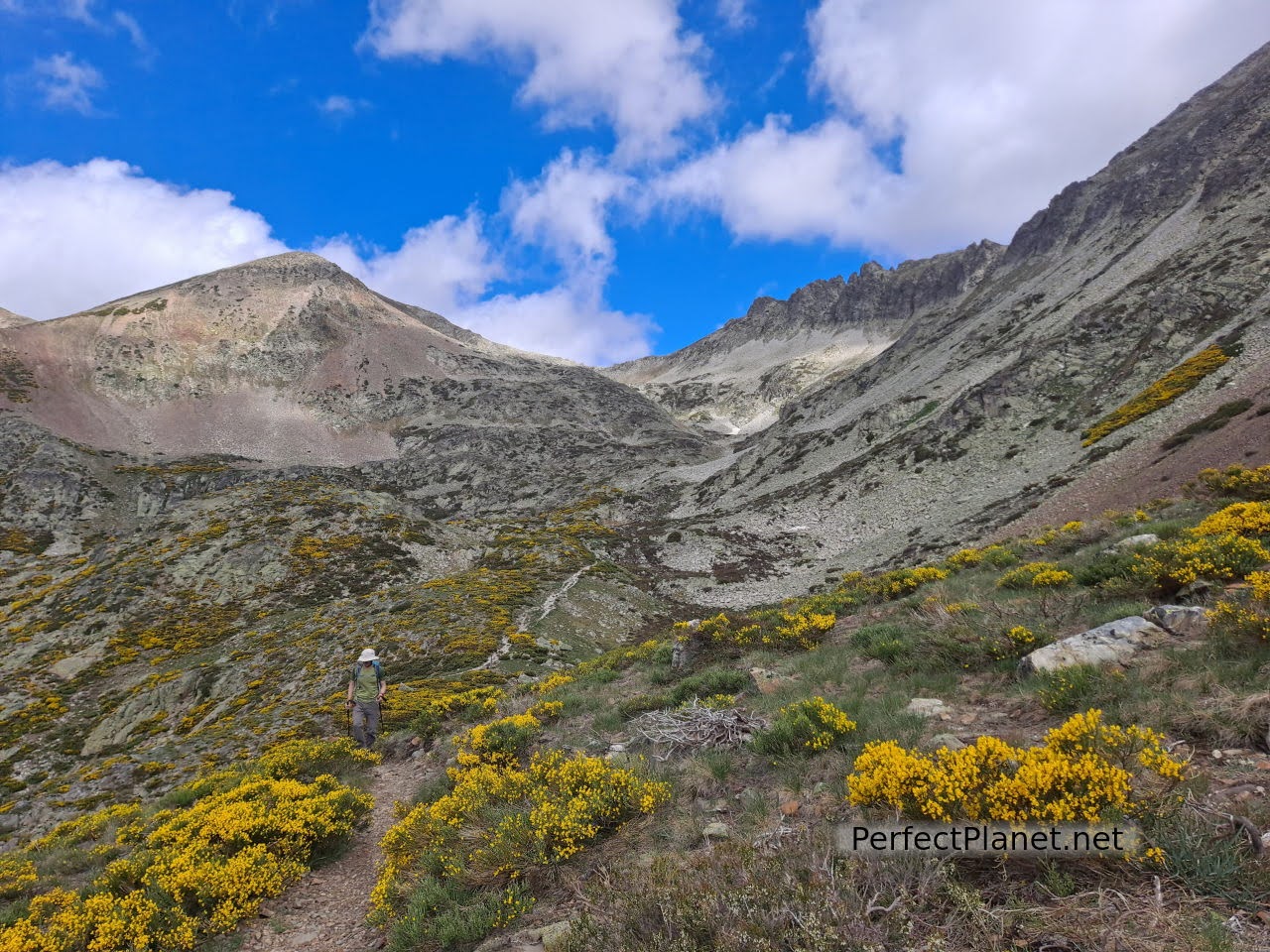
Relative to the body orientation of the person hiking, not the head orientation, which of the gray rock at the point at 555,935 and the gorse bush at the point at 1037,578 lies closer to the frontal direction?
the gray rock

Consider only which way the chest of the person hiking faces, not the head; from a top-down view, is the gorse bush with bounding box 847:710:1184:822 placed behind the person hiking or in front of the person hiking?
in front

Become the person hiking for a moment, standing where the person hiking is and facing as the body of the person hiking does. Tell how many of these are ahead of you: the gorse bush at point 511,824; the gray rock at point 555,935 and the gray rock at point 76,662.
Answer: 2

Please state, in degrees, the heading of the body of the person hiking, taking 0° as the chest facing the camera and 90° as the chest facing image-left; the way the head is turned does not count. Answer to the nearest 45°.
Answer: approximately 0°

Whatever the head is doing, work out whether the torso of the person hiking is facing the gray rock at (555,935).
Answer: yes

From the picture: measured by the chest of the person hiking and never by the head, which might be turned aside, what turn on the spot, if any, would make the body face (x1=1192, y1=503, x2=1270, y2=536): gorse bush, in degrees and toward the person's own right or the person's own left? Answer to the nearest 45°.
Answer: approximately 45° to the person's own left

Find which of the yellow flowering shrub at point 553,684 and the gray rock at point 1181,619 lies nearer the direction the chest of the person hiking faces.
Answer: the gray rock

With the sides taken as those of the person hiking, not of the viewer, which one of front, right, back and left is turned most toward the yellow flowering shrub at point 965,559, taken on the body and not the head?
left

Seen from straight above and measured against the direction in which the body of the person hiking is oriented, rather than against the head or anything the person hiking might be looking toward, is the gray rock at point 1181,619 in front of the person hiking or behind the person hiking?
in front
